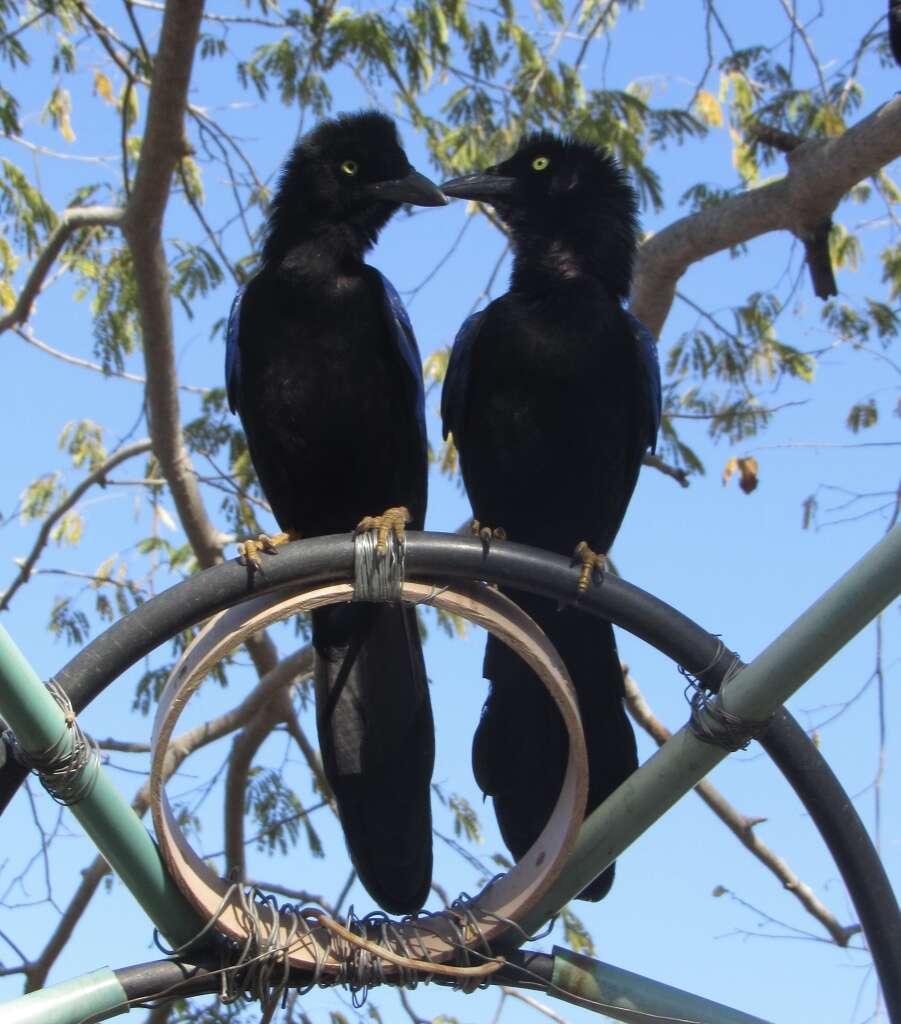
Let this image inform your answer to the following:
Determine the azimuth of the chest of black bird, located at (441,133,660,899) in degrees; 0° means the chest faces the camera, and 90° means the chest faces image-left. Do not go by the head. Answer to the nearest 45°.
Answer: approximately 0°

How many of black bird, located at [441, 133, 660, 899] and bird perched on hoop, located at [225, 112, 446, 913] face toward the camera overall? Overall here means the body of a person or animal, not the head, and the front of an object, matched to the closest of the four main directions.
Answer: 2

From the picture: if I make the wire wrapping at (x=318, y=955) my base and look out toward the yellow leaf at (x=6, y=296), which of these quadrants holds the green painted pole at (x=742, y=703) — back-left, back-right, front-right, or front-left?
back-right

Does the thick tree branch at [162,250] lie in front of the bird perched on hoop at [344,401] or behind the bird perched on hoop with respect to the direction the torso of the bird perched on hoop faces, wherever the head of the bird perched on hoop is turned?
behind

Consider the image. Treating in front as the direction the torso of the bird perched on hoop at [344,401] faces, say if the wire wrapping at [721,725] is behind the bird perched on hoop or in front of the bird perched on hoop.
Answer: in front
